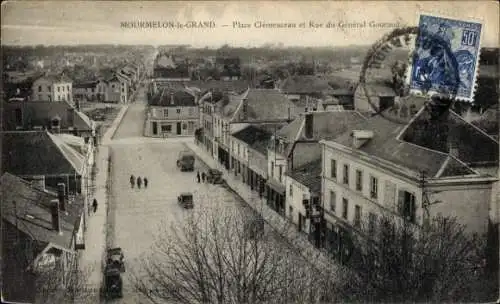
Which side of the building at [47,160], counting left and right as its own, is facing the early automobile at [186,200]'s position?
front

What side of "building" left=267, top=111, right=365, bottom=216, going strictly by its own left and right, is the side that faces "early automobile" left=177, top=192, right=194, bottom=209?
front

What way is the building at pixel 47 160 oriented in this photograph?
to the viewer's right

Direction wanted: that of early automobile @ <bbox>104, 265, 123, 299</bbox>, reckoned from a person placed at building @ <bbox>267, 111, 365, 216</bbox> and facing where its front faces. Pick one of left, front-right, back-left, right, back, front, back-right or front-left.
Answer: front

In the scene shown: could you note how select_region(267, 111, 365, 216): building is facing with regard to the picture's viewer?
facing the viewer and to the left of the viewer

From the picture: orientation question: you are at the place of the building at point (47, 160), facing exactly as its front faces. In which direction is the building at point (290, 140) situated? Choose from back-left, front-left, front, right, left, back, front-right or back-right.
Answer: front
